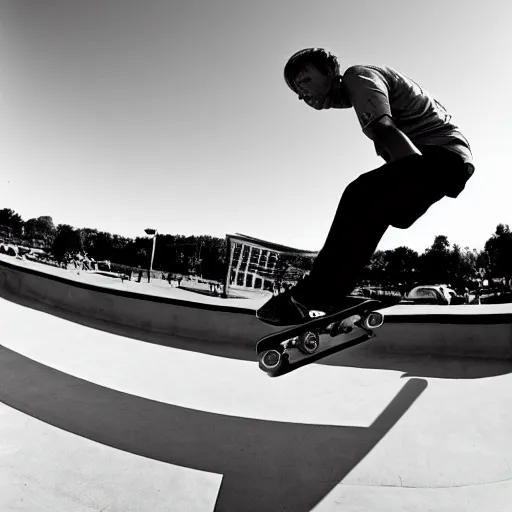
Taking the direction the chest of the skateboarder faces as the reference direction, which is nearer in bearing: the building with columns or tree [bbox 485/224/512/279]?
the building with columns

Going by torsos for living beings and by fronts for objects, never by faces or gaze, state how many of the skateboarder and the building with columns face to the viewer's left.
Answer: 1

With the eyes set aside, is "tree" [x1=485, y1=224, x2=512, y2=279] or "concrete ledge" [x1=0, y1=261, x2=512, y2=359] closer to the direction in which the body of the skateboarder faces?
the concrete ledge

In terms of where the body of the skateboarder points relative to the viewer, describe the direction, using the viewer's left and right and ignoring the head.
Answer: facing to the left of the viewer

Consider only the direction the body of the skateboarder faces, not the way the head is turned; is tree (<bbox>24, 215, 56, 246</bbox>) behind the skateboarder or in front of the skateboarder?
in front

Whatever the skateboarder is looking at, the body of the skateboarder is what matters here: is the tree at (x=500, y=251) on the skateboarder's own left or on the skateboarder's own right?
on the skateboarder's own right
